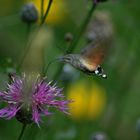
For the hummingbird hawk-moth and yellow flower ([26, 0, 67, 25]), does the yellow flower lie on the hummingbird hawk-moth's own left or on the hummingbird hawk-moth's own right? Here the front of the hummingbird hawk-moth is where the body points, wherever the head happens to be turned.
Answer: on the hummingbird hawk-moth's own right

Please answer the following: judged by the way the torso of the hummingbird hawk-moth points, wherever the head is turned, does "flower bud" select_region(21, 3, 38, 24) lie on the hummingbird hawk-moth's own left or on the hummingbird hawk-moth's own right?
on the hummingbird hawk-moth's own right

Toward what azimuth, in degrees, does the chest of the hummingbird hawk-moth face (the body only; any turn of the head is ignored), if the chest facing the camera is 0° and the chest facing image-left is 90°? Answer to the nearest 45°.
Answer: approximately 90°
